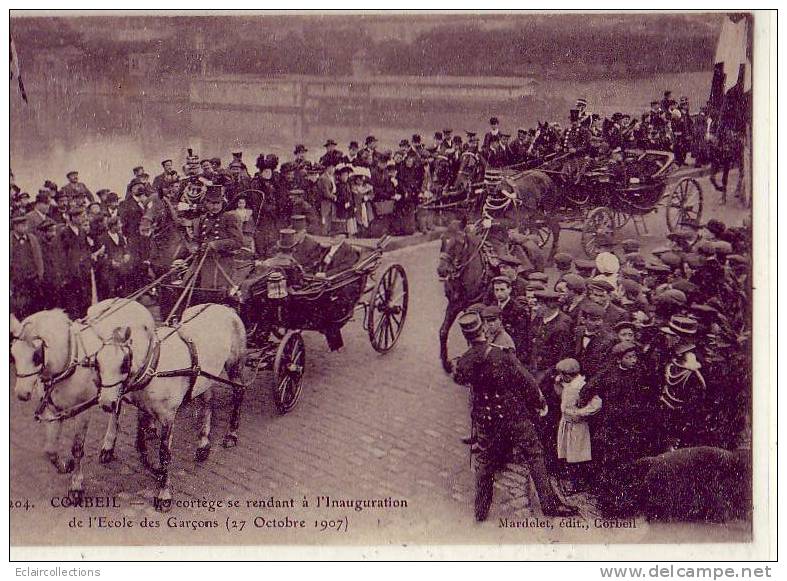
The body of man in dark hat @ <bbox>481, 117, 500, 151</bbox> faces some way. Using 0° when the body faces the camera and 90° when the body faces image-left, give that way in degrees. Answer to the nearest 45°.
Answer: approximately 0°

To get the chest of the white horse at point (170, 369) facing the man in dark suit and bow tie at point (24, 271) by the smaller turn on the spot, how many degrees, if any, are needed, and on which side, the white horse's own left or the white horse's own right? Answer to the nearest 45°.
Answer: approximately 90° to the white horse's own right

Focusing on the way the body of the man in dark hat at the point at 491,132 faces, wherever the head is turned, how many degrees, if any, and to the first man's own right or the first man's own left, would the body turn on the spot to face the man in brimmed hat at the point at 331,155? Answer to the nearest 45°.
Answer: approximately 90° to the first man's own right

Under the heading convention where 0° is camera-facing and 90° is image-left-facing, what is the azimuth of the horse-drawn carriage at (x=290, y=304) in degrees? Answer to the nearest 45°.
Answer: approximately 45°

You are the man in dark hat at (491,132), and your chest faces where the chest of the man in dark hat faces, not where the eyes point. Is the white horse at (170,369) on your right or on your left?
on your right

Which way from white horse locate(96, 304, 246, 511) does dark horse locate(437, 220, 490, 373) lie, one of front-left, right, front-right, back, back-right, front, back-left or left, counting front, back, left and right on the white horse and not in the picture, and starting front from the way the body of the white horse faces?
back-left

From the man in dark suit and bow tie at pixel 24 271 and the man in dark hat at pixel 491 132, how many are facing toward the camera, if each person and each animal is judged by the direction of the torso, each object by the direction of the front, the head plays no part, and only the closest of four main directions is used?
2
